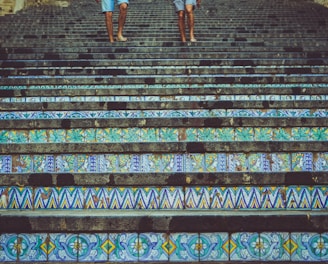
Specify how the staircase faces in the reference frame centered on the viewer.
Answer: facing the viewer
